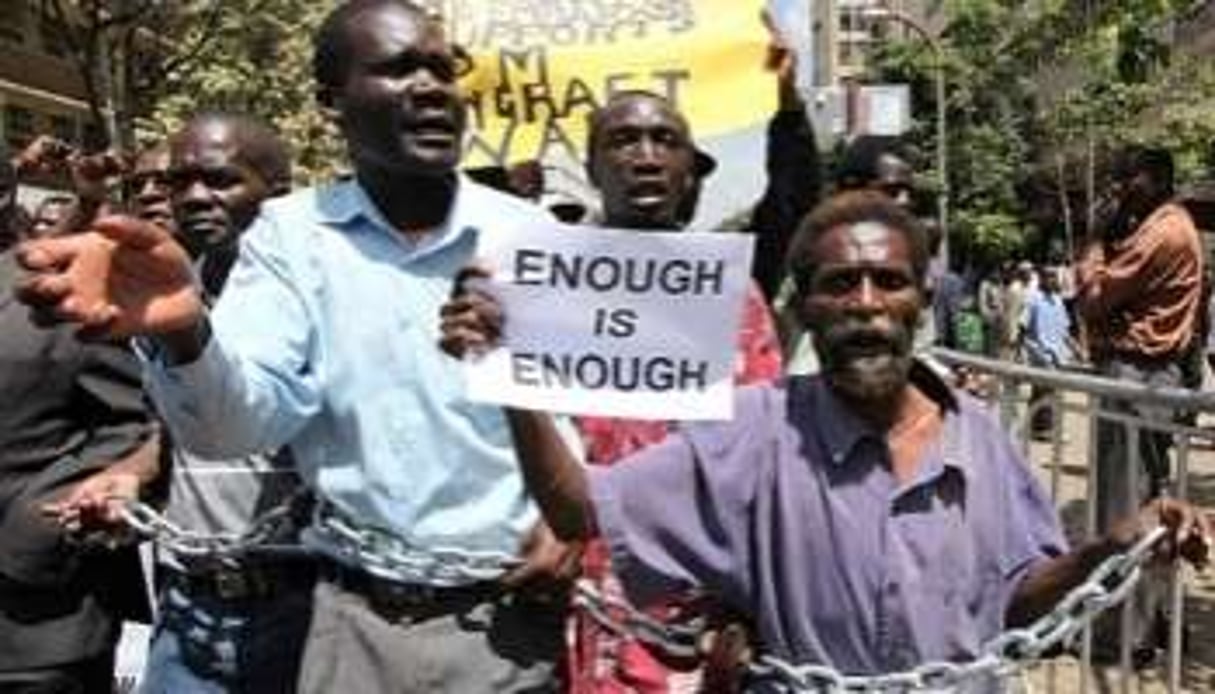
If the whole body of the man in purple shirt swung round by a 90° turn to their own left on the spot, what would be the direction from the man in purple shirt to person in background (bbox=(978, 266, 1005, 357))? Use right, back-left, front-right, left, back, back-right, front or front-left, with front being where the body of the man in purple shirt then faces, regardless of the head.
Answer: left

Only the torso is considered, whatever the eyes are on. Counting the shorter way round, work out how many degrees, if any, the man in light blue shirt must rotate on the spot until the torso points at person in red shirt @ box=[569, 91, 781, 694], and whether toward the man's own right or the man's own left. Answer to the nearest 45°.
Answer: approximately 90° to the man's own left

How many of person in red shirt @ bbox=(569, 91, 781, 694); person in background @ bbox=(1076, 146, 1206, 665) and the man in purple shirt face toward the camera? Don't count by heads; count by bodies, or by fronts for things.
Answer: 2

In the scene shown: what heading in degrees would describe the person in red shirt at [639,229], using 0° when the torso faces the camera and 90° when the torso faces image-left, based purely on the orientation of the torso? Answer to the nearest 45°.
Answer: approximately 0°

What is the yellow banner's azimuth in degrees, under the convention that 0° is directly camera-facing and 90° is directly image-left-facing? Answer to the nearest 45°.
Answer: approximately 0°

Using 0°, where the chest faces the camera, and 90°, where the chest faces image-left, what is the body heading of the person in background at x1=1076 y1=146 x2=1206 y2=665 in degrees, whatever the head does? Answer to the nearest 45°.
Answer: approximately 90°

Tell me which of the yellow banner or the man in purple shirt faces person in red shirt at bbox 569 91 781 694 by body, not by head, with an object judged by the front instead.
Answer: the yellow banner

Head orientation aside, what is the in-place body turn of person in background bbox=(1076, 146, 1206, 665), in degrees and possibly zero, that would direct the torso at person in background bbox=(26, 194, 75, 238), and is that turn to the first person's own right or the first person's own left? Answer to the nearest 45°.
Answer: approximately 45° to the first person's own left
